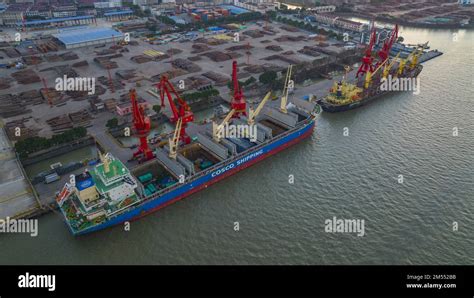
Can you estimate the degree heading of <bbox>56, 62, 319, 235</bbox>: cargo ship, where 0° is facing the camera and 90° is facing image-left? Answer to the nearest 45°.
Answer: approximately 225°

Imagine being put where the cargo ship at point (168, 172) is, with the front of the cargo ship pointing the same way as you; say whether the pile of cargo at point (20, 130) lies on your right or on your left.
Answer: on your left

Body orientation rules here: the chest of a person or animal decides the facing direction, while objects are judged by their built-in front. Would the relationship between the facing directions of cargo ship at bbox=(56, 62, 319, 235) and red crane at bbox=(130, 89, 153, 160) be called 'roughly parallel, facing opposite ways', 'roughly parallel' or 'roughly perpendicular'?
roughly perpendicular
